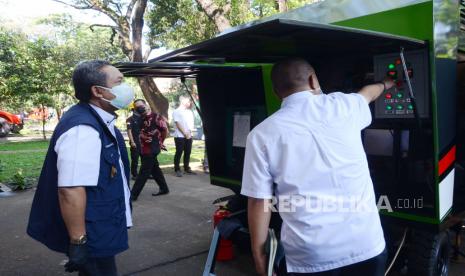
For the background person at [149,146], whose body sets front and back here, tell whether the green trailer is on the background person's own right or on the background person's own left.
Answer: on the background person's own left

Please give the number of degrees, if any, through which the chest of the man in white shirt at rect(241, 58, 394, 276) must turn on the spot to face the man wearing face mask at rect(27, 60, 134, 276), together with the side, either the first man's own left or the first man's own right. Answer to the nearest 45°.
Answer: approximately 90° to the first man's own left

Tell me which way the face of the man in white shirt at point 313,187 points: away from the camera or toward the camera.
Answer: away from the camera

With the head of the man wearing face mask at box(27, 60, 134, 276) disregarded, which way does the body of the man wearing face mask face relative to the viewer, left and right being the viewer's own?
facing to the right of the viewer

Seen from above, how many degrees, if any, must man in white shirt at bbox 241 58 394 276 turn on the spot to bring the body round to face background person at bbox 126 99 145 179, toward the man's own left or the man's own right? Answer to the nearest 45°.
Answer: approximately 45° to the man's own left

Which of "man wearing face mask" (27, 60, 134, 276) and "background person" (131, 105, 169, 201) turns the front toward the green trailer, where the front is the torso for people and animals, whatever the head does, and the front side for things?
the man wearing face mask

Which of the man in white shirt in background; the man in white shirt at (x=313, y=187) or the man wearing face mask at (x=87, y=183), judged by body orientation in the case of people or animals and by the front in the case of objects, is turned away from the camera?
the man in white shirt

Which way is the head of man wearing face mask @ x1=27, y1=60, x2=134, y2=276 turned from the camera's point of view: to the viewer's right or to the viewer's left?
to the viewer's right

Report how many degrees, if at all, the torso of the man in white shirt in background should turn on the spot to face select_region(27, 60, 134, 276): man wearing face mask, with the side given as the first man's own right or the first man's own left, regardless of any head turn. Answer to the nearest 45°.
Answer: approximately 45° to the first man's own right
